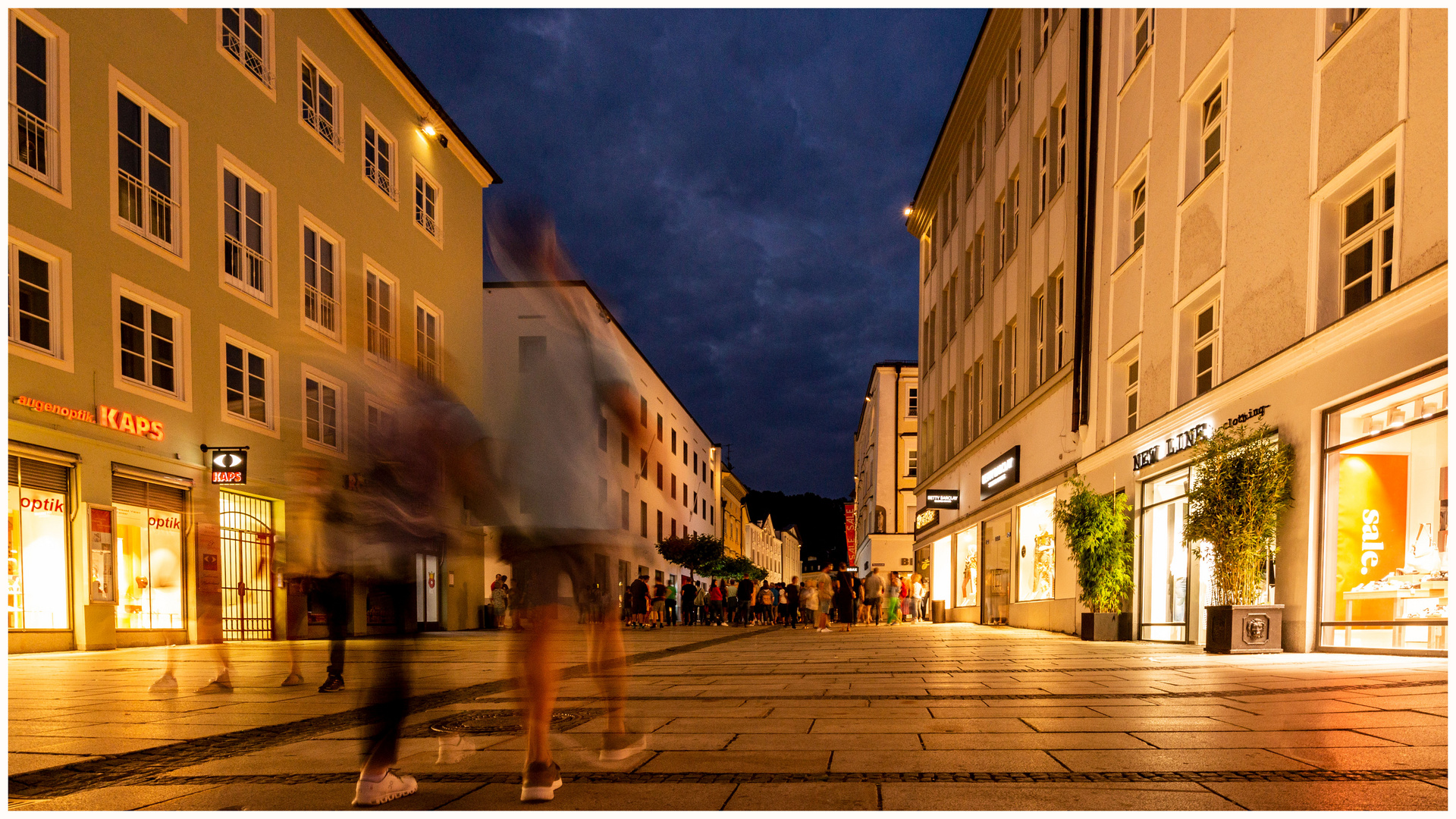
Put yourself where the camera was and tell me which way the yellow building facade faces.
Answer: facing the viewer and to the right of the viewer

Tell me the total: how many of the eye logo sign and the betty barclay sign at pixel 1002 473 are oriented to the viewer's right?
0

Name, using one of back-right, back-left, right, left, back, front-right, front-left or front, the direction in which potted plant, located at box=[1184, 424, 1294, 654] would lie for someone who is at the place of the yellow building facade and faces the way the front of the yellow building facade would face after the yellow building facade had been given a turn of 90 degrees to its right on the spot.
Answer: left

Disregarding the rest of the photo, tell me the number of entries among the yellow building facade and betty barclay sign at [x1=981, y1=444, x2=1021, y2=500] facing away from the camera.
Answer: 0

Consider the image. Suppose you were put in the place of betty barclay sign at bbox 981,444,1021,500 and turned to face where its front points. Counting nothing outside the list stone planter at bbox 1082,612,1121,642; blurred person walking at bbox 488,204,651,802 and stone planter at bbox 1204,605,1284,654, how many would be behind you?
0

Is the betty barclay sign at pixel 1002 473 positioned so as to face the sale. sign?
no

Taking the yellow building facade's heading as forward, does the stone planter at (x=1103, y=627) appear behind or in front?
in front

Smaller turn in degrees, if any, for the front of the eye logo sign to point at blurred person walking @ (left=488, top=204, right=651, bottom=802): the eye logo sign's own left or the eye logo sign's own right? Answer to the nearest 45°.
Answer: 0° — it already faces them

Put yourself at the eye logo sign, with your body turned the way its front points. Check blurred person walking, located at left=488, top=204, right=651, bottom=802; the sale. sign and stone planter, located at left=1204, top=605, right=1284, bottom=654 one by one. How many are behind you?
0

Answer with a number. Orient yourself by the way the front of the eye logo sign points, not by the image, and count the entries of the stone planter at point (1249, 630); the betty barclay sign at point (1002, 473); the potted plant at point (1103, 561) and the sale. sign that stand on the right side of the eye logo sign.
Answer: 0

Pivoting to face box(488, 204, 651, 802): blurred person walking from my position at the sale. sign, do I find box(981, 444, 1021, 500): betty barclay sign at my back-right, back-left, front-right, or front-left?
back-right

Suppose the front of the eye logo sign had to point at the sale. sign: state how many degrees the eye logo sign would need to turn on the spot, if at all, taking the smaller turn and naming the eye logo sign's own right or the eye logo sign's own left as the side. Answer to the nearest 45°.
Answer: approximately 45° to the eye logo sign's own left

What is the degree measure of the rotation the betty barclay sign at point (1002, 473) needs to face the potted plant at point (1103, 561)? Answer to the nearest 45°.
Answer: approximately 45° to its left

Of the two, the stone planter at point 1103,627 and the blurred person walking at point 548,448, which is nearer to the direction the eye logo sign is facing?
the blurred person walking

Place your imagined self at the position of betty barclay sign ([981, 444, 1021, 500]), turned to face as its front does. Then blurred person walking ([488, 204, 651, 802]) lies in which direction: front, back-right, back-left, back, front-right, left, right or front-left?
front-left

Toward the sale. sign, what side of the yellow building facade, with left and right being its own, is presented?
front

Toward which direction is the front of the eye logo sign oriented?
toward the camera
